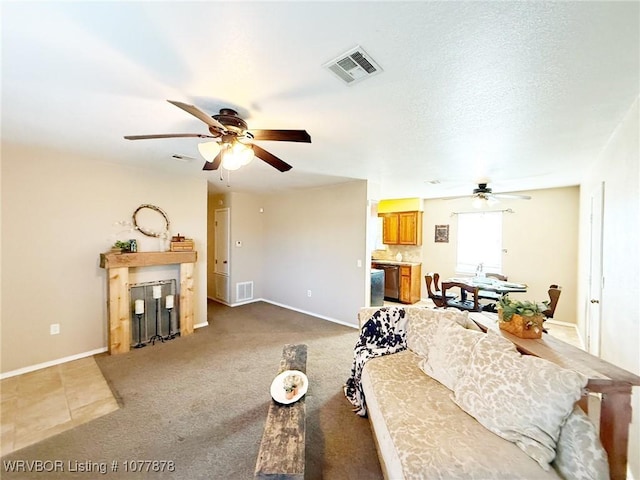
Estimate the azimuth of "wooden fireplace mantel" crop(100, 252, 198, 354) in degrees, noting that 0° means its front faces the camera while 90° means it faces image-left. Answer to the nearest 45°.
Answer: approximately 315°

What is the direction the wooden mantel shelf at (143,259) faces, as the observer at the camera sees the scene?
facing the viewer and to the right of the viewer

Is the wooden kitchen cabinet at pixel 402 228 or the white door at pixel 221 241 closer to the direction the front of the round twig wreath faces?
the wooden kitchen cabinet

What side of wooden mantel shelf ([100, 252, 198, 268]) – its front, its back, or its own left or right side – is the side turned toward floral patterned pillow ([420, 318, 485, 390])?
front

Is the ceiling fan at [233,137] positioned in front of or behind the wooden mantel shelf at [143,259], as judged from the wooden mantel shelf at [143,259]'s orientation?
in front

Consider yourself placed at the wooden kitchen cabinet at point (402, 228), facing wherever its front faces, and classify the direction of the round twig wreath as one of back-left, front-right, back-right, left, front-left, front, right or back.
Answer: front-right

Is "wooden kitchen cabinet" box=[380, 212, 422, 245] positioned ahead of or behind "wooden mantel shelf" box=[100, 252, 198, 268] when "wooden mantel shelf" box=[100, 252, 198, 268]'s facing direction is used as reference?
ahead

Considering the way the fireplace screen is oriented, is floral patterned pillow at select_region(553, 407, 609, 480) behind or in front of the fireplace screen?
in front

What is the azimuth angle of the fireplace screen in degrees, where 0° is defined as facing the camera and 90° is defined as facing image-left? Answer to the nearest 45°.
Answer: approximately 315°

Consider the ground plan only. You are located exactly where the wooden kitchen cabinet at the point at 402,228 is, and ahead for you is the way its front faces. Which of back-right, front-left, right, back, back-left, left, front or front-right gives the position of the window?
left

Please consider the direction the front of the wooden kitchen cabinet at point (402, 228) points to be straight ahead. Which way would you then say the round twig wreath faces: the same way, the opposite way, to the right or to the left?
to the left

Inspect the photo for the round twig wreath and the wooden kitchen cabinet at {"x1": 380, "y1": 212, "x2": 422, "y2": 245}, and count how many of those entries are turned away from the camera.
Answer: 0
